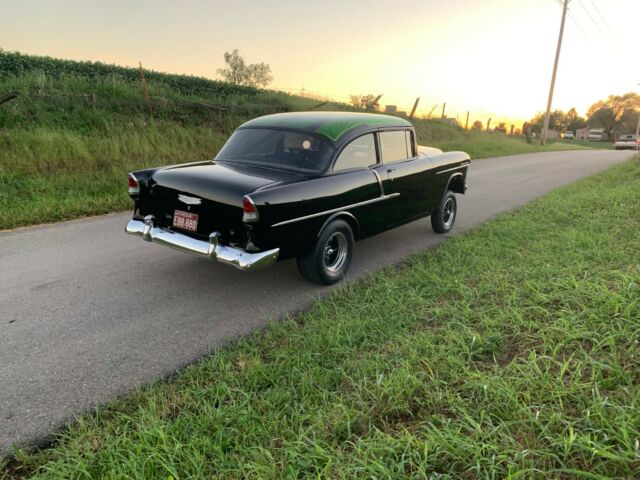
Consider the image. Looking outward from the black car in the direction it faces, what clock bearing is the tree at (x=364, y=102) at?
The tree is roughly at 11 o'clock from the black car.

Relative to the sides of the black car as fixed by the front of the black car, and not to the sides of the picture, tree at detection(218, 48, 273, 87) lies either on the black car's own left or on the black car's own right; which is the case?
on the black car's own left

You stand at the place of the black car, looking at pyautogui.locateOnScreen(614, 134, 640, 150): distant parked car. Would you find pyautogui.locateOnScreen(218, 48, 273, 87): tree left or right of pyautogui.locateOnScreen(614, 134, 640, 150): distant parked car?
left

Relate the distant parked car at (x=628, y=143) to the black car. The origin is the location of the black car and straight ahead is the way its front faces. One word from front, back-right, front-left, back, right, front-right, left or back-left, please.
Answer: front

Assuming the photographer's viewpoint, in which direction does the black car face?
facing away from the viewer and to the right of the viewer

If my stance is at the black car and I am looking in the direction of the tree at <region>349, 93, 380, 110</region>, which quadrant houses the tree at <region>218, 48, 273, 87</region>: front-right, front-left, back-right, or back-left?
front-left
